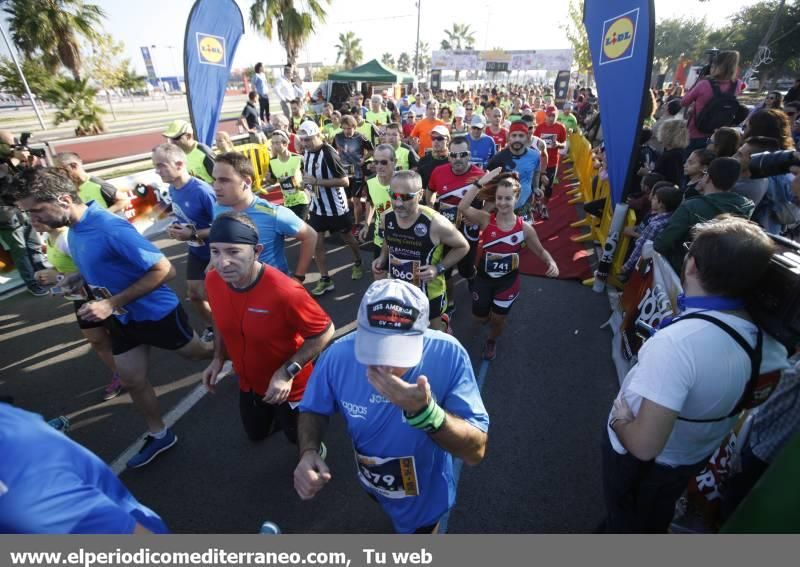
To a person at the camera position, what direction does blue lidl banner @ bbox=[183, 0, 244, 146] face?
facing the viewer

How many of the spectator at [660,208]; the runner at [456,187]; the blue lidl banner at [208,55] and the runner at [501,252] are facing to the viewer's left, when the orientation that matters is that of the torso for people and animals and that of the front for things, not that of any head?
1

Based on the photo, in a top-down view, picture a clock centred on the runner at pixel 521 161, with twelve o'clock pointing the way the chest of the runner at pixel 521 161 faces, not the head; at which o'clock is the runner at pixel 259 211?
the runner at pixel 259 211 is roughly at 1 o'clock from the runner at pixel 521 161.

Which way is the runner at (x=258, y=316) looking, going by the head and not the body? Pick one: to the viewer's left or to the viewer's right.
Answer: to the viewer's left

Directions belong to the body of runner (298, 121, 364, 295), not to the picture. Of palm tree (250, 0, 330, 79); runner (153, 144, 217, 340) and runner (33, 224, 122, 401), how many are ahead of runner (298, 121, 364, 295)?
2

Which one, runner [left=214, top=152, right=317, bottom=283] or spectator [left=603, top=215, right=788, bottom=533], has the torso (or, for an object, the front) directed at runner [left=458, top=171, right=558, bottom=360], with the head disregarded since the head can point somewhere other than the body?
the spectator

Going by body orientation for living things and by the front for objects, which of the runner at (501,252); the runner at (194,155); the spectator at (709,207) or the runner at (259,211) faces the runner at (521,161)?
the spectator

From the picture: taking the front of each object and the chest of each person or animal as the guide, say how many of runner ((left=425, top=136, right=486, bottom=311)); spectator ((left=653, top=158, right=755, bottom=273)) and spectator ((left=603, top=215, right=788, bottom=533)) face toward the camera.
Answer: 1

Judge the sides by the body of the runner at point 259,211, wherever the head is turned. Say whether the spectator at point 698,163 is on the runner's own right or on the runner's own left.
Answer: on the runner's own left

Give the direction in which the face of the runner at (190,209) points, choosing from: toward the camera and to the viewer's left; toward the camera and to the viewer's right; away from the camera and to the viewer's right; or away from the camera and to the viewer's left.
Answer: toward the camera and to the viewer's left

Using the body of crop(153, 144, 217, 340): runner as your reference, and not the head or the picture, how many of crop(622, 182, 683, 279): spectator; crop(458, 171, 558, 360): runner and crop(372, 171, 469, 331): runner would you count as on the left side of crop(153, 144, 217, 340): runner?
3

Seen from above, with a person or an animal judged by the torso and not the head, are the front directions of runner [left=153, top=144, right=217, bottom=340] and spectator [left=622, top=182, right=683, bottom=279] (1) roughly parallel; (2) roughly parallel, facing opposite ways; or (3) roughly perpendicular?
roughly perpendicular

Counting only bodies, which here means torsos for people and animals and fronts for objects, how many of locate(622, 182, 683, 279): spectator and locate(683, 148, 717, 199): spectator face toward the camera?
0

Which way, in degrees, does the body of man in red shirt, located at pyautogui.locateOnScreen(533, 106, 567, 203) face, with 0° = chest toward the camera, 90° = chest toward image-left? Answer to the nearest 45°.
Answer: approximately 0°

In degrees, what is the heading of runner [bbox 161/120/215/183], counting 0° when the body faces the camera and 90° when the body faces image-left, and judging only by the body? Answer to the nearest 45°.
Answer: approximately 45°

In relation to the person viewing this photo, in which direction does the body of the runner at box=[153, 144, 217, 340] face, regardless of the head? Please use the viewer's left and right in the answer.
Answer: facing the viewer and to the left of the viewer
